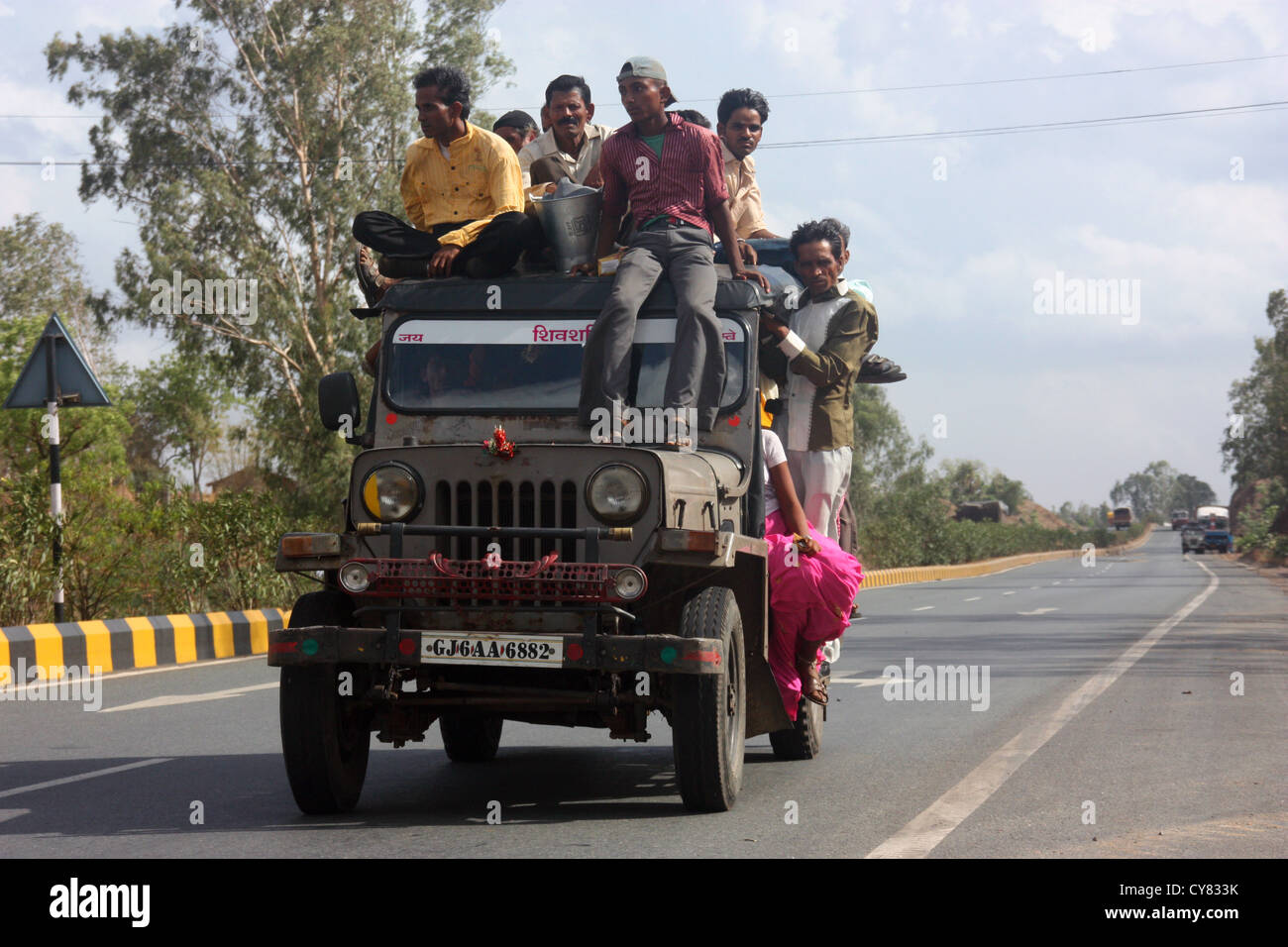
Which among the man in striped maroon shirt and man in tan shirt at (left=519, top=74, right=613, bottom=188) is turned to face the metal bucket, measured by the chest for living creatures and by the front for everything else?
the man in tan shirt

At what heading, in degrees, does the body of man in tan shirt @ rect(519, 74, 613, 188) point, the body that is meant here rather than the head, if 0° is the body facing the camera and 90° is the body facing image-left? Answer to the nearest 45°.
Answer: approximately 0°

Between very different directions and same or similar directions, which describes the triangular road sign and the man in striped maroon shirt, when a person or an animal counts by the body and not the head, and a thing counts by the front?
very different directions
